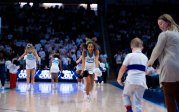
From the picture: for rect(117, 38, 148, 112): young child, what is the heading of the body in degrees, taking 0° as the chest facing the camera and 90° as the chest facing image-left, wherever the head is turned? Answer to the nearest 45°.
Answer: approximately 180°

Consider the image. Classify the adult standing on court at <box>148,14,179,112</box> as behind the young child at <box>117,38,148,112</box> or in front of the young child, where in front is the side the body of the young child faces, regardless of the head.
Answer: behind

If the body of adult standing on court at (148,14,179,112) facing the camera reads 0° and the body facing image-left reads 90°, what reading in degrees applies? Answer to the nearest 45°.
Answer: approximately 135°
